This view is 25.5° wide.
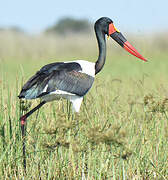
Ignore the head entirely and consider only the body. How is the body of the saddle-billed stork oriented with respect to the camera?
to the viewer's right
